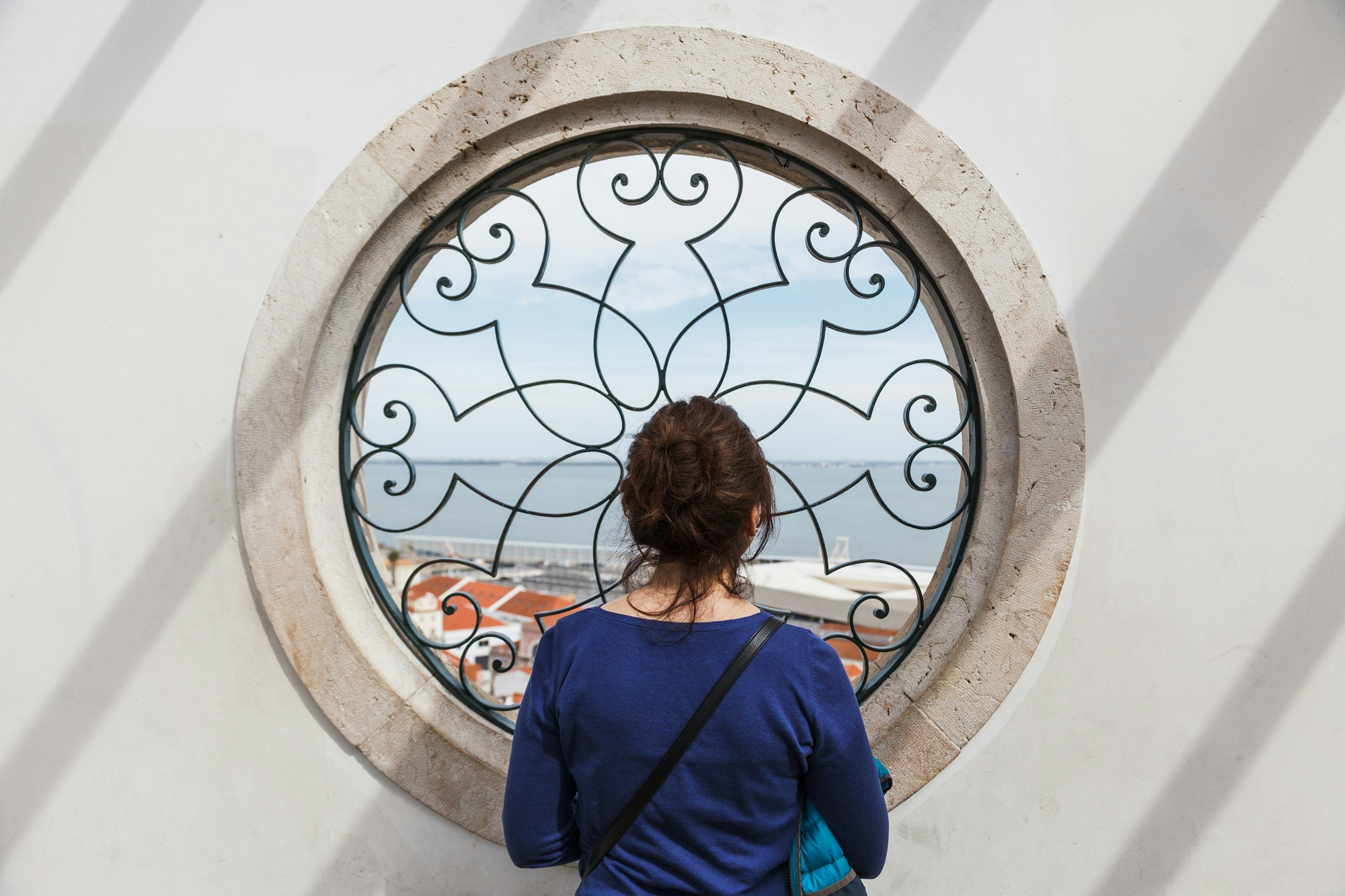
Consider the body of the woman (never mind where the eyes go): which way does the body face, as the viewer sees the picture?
away from the camera
